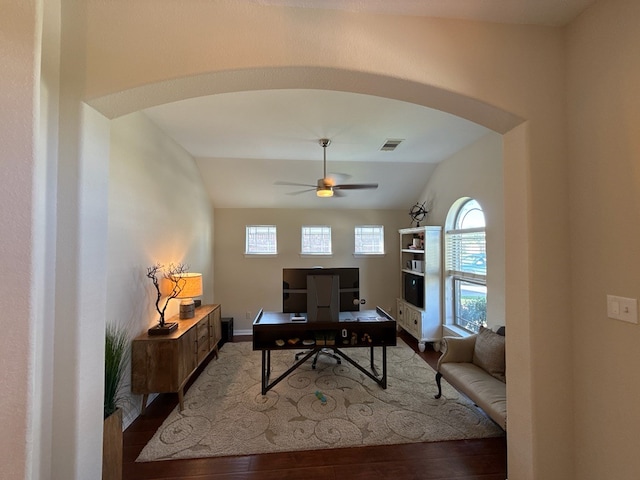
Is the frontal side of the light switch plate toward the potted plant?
yes

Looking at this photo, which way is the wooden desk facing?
away from the camera

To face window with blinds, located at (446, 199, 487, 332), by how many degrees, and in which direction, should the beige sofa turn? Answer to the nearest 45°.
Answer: approximately 135° to its right

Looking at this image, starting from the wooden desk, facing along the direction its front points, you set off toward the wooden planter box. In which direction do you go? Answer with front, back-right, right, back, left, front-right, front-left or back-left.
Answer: back-left

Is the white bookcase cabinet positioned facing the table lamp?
yes

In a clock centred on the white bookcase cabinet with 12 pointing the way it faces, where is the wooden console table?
The wooden console table is roughly at 12 o'clock from the white bookcase cabinet.

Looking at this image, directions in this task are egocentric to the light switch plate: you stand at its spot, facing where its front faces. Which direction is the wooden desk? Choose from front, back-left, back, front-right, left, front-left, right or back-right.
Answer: front-right

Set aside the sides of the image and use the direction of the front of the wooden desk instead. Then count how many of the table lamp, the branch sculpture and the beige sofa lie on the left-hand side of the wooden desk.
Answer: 2

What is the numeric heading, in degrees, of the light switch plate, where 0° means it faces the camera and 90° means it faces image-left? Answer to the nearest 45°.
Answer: approximately 45°

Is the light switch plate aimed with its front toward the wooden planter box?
yes

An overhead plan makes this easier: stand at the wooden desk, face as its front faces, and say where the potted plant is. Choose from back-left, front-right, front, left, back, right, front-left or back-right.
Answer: back-left

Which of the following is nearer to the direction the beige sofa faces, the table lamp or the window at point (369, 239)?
the table lamp
